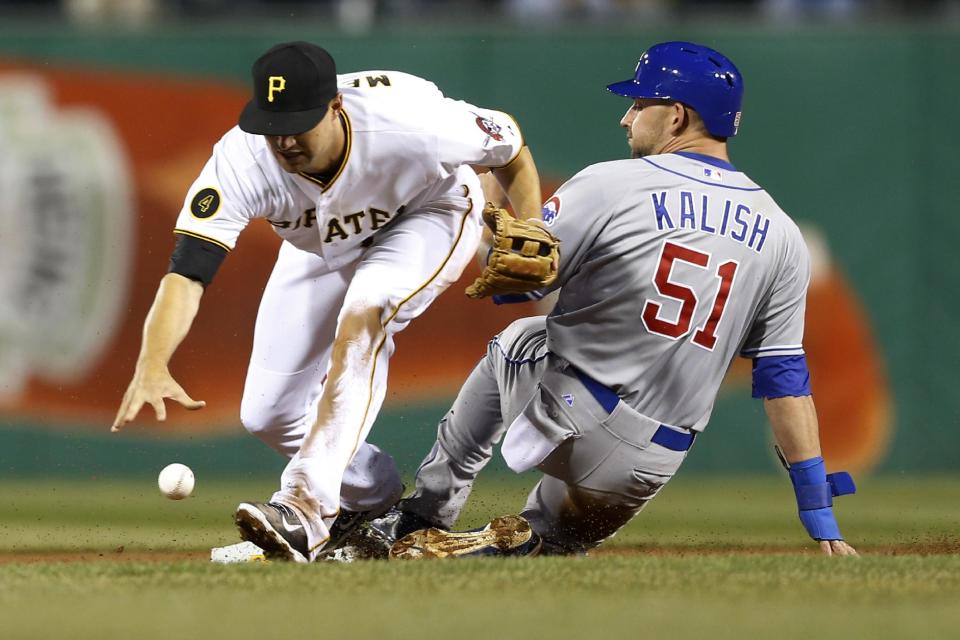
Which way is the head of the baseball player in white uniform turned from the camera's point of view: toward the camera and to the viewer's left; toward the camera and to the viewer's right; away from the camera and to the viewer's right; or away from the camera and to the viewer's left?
toward the camera and to the viewer's left

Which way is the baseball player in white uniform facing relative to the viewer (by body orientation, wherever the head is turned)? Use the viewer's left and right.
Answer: facing the viewer and to the left of the viewer

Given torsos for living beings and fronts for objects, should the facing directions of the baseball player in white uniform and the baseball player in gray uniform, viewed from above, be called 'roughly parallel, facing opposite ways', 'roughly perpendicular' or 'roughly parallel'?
roughly perpendicular

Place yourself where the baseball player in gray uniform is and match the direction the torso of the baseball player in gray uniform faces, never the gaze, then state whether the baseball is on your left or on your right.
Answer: on your left

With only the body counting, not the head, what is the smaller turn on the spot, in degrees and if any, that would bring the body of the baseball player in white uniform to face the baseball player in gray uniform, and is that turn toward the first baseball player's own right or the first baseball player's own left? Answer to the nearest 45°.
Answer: approximately 135° to the first baseball player's own left

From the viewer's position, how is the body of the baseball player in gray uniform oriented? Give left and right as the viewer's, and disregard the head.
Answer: facing away from the viewer and to the left of the viewer

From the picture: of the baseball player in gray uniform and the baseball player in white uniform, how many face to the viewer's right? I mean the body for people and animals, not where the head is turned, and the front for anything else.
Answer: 0
